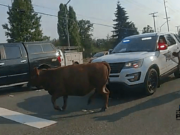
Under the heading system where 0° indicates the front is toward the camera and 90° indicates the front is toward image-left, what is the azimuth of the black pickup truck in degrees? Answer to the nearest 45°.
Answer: approximately 45°

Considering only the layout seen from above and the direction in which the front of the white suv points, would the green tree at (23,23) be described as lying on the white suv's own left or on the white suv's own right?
on the white suv's own right

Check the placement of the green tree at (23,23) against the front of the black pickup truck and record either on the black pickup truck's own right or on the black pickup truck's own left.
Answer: on the black pickup truck's own right

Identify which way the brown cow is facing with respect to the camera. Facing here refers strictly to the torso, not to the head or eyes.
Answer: to the viewer's left

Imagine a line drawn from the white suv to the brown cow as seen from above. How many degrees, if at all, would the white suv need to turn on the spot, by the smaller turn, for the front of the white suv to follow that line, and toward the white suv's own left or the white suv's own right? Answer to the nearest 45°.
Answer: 0° — it already faces it

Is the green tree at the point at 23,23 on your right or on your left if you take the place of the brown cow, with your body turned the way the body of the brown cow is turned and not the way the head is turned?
on your right

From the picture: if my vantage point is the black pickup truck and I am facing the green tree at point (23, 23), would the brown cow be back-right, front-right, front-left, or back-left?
back-right

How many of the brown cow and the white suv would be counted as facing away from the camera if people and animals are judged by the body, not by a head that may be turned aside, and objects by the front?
0

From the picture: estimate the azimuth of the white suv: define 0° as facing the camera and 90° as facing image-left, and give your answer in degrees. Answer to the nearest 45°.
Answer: approximately 45°

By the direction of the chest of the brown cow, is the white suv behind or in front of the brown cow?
behind

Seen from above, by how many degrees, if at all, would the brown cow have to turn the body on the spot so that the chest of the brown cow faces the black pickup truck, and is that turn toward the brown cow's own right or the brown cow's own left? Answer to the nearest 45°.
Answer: approximately 45° to the brown cow's own right

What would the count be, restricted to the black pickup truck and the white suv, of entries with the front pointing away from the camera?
0

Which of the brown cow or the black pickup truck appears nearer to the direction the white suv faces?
the brown cow

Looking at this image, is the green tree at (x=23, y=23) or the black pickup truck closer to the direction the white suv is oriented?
the black pickup truck
